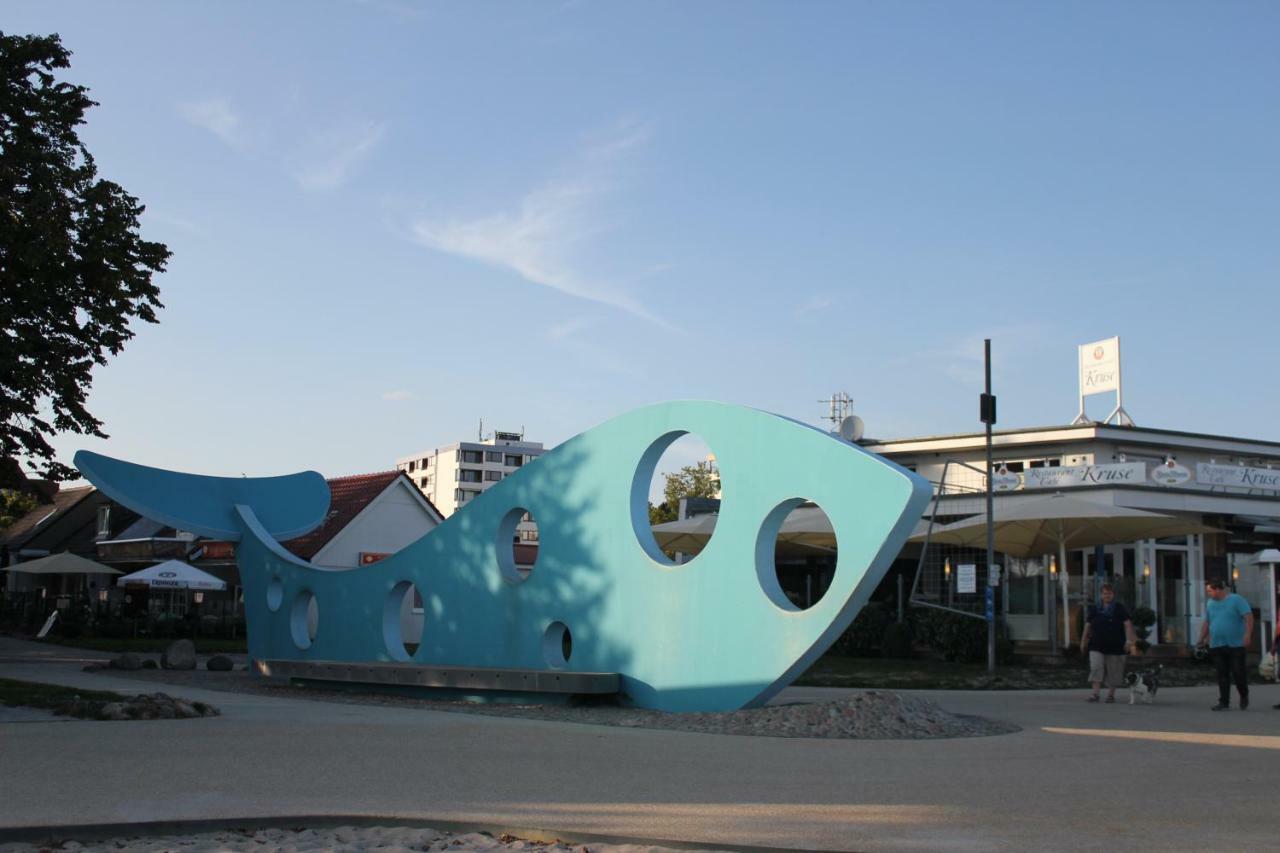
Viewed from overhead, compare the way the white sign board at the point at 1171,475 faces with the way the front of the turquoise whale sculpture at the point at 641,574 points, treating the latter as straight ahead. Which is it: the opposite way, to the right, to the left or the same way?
to the right

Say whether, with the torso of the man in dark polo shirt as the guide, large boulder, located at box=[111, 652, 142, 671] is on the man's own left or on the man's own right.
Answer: on the man's own right

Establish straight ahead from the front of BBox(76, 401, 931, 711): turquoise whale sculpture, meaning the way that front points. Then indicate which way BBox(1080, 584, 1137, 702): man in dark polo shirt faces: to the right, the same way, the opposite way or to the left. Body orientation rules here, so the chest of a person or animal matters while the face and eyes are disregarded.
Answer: to the right

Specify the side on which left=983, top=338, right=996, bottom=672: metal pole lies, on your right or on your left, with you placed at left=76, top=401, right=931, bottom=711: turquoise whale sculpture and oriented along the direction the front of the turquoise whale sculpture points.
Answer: on your left

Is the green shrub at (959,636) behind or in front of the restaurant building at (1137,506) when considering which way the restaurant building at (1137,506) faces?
in front
